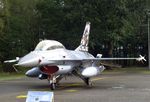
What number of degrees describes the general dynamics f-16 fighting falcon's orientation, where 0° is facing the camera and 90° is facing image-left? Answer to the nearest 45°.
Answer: approximately 45°
